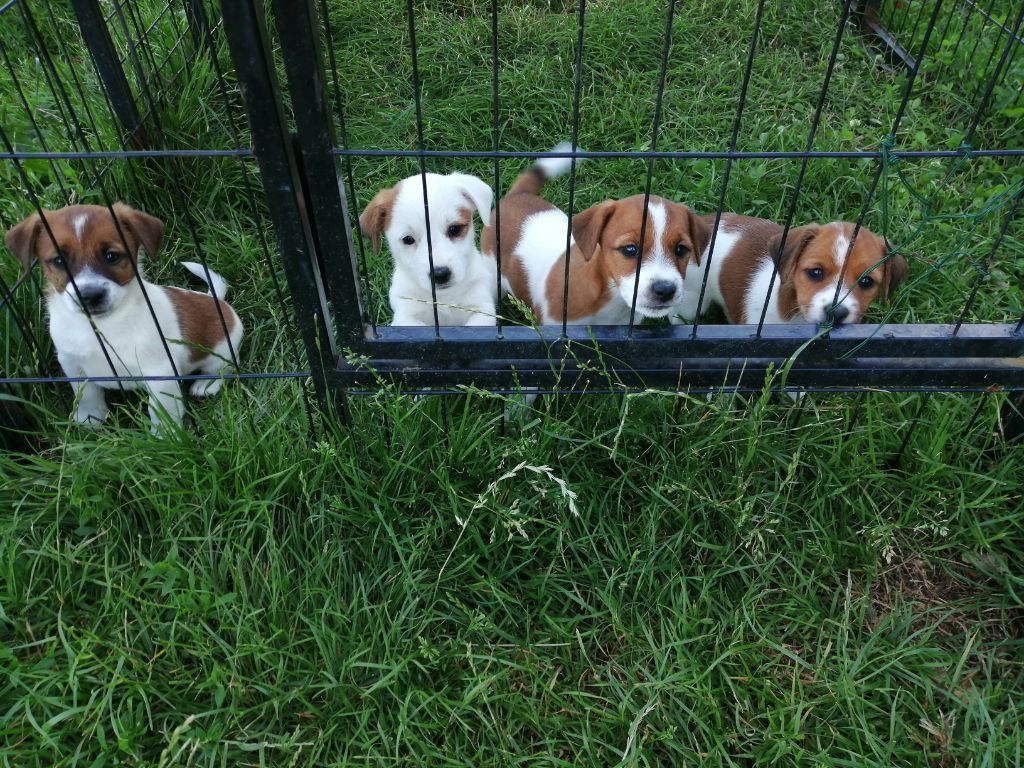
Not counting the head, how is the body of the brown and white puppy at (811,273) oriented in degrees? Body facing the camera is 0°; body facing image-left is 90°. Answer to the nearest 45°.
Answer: approximately 315°

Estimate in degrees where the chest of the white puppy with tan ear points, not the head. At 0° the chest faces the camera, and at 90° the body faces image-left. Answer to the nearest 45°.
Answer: approximately 0°

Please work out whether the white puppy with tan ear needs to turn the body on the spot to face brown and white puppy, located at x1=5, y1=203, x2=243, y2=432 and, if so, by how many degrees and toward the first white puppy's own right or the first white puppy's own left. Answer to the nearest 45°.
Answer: approximately 90° to the first white puppy's own right

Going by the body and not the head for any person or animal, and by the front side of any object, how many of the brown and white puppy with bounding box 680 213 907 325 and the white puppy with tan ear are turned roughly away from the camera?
0

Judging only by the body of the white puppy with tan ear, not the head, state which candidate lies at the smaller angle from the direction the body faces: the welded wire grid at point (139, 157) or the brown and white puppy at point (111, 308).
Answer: the brown and white puppy

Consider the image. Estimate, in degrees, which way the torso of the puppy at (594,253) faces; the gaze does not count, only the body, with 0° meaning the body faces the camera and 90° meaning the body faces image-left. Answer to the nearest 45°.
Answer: approximately 315°

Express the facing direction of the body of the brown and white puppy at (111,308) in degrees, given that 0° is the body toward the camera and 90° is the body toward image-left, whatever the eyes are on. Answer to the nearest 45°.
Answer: approximately 45°

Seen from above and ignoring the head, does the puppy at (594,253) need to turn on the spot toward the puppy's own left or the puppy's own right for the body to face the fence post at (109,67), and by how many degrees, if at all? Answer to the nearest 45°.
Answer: approximately 135° to the puppy's own right

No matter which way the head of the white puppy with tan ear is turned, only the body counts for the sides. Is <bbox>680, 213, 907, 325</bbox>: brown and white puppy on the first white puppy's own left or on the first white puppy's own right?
on the first white puppy's own left

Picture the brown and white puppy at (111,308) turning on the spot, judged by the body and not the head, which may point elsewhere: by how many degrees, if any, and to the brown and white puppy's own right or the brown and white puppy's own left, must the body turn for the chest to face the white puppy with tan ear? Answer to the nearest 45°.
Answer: approximately 135° to the brown and white puppy's own left

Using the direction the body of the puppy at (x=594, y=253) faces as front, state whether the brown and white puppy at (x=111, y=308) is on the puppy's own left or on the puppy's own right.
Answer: on the puppy's own right

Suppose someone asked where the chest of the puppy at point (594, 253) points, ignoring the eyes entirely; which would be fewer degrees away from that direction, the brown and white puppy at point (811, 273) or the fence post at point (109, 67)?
the brown and white puppy

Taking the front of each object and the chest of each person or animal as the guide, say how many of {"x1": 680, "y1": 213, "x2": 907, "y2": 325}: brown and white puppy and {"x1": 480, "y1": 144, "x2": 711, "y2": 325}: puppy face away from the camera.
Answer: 0

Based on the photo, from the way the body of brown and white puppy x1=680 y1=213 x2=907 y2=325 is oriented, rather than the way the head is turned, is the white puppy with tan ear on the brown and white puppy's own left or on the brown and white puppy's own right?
on the brown and white puppy's own right

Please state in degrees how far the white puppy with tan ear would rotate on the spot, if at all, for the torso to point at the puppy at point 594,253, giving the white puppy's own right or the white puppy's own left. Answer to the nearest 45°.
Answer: approximately 90° to the white puppy's own left
